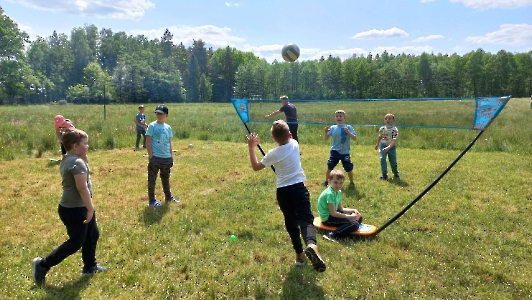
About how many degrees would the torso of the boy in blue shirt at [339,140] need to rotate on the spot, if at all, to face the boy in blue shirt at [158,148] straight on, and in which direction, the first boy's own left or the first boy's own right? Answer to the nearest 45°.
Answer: approximately 45° to the first boy's own right

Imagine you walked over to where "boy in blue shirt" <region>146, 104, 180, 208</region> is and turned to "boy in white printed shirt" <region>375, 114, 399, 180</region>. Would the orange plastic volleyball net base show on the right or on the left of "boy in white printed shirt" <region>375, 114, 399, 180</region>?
right

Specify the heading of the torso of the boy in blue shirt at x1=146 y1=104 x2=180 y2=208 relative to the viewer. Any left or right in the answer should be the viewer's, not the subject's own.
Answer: facing the viewer and to the right of the viewer

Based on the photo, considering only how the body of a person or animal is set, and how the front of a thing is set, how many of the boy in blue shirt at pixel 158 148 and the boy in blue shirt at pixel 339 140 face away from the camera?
0

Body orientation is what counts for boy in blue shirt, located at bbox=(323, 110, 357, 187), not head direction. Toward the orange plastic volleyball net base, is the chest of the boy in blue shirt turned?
yes

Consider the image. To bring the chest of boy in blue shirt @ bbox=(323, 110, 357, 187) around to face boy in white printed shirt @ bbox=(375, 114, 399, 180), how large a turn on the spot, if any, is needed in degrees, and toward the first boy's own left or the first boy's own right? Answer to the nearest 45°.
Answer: approximately 135° to the first boy's own left

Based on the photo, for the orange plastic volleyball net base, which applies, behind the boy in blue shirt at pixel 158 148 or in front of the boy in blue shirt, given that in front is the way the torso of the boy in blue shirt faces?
in front

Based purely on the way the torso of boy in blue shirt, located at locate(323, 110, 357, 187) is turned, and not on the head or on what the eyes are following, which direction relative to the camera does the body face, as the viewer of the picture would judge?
toward the camera
